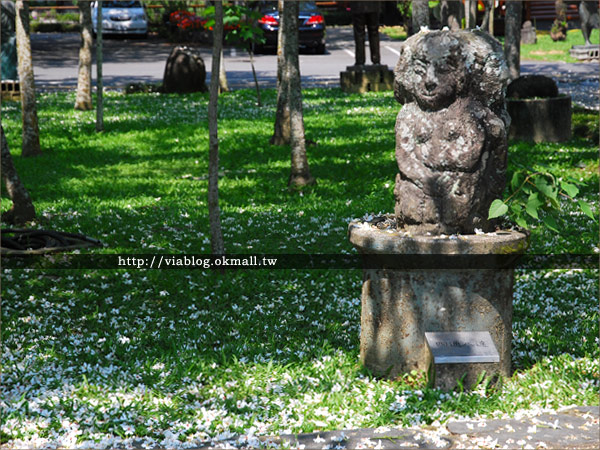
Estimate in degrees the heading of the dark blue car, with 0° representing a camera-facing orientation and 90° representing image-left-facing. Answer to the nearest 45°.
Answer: approximately 180°

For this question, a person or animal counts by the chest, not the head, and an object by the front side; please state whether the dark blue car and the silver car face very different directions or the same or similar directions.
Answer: very different directions

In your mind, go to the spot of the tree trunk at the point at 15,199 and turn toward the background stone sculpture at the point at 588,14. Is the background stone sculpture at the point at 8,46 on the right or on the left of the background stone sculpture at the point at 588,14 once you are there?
left

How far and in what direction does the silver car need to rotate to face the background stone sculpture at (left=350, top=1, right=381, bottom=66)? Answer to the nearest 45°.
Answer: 0° — it already faces it

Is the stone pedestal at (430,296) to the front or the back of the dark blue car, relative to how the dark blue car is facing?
to the back

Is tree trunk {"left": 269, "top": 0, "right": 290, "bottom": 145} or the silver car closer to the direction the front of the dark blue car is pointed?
the silver car

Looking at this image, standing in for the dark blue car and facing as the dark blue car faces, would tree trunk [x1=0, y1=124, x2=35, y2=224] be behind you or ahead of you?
behind

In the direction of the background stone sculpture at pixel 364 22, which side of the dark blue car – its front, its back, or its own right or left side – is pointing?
back

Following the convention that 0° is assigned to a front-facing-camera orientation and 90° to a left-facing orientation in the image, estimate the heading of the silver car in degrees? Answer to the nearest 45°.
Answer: approximately 0°

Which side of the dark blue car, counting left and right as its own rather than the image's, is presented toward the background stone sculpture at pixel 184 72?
back

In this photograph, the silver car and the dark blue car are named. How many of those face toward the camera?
1

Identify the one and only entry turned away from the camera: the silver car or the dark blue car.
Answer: the dark blue car

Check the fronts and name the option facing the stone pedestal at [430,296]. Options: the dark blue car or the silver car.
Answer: the silver car

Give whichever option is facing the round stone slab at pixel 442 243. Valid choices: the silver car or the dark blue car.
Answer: the silver car

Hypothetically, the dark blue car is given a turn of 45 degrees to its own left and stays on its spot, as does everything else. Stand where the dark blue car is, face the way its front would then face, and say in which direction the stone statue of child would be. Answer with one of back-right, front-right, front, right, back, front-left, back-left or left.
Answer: back-left

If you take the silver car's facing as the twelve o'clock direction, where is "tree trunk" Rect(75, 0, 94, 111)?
The tree trunk is roughly at 12 o'clock from the silver car.
